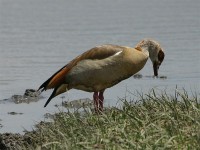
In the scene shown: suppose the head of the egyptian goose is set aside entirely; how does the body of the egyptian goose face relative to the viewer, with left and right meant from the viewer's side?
facing to the right of the viewer
